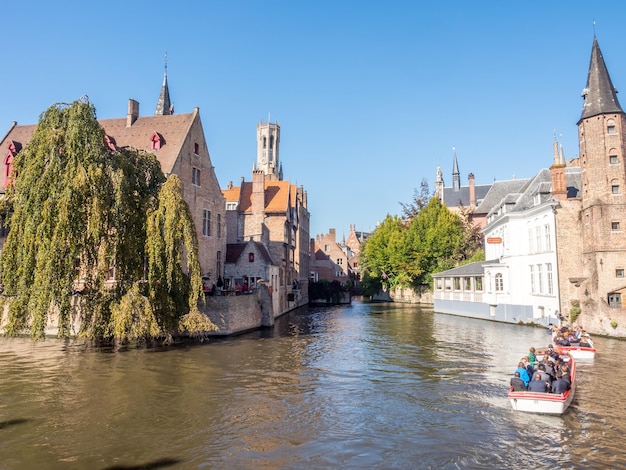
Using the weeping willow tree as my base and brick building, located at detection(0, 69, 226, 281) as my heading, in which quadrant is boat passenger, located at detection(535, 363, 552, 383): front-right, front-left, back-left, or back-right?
back-right

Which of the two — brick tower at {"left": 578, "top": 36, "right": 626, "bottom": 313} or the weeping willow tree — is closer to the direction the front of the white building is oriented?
the weeping willow tree

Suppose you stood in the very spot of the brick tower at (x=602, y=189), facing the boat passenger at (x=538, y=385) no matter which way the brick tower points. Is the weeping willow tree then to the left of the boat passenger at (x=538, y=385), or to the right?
right

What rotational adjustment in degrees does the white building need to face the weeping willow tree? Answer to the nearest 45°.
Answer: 0° — it already faces it

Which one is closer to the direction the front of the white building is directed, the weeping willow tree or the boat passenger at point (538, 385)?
the weeping willow tree

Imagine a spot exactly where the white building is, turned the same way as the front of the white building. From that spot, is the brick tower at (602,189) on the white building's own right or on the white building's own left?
on the white building's own left

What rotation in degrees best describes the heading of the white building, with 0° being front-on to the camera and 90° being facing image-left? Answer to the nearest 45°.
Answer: approximately 45°
